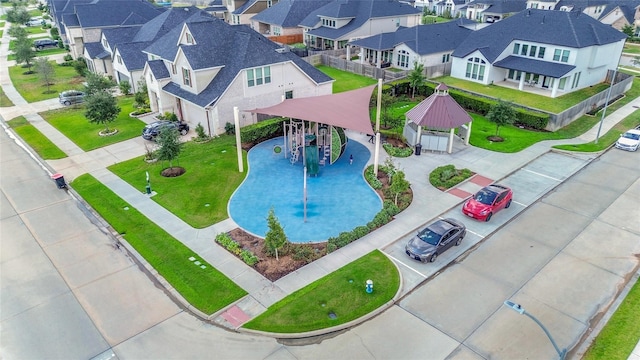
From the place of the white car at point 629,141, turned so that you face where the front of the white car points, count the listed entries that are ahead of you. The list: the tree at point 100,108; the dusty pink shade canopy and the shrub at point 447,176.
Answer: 3

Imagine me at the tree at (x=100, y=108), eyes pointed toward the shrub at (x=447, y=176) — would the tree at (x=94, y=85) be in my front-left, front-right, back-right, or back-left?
back-left

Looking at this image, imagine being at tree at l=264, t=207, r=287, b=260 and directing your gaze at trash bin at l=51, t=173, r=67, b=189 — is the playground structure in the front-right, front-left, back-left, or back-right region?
front-right

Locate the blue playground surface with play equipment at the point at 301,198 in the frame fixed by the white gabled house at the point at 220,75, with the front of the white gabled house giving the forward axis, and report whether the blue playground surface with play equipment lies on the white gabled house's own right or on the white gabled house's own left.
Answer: on the white gabled house's own left

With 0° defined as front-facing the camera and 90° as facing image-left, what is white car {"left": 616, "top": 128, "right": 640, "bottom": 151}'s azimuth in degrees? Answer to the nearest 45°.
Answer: approximately 45°

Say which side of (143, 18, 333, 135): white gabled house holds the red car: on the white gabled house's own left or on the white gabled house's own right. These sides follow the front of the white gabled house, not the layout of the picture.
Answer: on the white gabled house's own left

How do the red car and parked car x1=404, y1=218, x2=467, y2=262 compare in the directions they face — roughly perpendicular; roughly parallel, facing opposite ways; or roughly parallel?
roughly parallel

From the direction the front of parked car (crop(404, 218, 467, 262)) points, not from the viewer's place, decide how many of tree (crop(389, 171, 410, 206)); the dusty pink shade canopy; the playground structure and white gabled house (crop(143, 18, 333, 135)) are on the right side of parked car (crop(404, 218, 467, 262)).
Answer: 4

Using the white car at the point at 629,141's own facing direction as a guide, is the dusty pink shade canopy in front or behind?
in front
